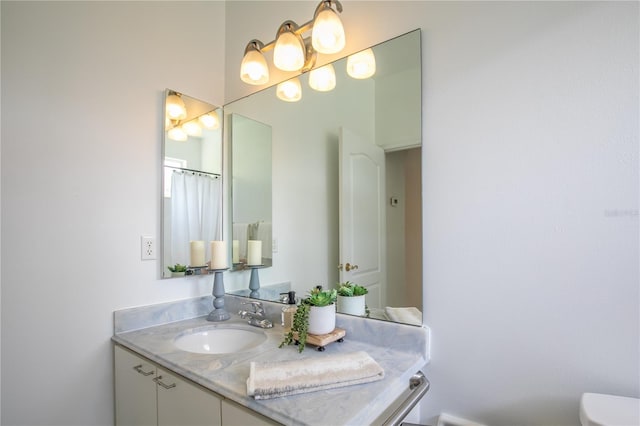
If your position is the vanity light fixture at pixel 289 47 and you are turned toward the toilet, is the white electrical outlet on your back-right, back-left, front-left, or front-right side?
back-right

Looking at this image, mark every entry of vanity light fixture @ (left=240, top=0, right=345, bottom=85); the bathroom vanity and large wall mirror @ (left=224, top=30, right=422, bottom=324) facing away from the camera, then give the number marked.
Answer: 0

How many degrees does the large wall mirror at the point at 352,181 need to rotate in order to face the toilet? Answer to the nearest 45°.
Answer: approximately 90° to its left

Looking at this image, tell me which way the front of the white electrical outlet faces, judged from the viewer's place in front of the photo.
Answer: facing the viewer and to the right of the viewer

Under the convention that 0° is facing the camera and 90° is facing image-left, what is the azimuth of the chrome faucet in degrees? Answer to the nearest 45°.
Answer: approximately 45°

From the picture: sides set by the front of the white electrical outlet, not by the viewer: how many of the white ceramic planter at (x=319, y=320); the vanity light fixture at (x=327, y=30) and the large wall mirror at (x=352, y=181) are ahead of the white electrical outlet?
3

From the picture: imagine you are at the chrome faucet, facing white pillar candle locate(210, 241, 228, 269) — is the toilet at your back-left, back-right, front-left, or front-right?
back-left

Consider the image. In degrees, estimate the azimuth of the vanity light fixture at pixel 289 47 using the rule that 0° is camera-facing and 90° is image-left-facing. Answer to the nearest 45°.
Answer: approximately 45°

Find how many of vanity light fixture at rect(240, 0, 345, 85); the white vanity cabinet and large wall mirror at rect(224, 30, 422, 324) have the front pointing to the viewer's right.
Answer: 0

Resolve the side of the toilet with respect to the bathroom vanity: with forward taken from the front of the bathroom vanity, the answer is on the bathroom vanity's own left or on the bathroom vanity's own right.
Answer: on the bathroom vanity's own left
